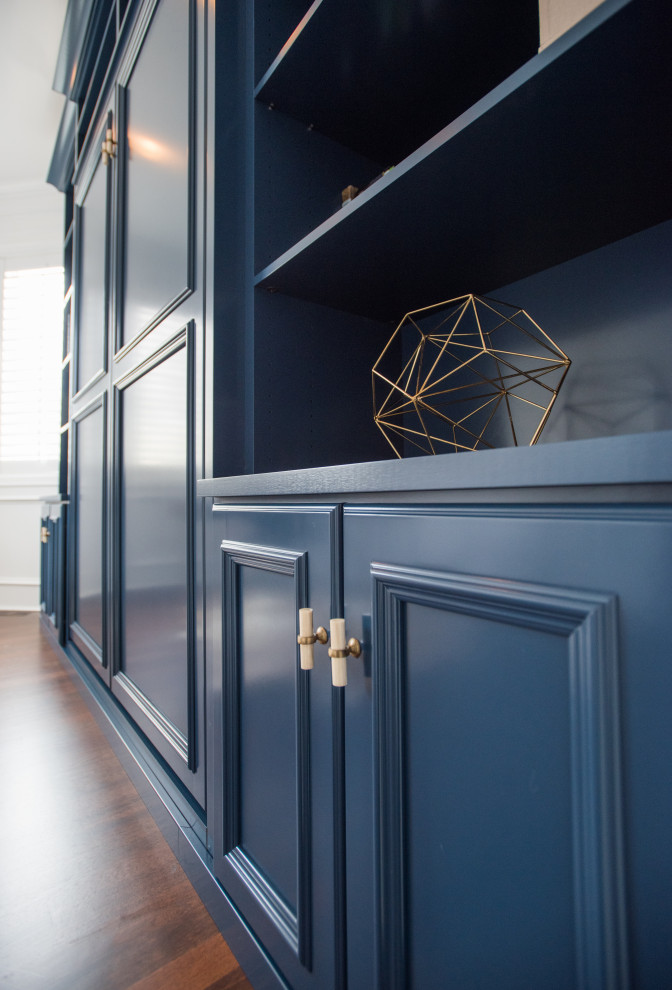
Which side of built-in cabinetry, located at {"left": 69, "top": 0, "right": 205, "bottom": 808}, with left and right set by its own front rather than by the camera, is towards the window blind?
right

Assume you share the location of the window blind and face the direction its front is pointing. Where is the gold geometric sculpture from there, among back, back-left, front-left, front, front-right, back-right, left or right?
front

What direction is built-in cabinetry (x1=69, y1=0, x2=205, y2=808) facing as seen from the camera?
to the viewer's left

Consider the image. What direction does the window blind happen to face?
toward the camera

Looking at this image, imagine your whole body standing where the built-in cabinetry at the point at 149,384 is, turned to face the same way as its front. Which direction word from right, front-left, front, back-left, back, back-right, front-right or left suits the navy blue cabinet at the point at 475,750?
left

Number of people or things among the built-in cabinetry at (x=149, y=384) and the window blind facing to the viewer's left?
1

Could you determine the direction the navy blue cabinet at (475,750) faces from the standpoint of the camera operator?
facing the viewer and to the left of the viewer

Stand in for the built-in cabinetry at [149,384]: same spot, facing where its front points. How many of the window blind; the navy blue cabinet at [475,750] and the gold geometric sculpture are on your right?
1

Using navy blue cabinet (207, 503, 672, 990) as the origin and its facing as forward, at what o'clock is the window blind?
The window blind is roughly at 3 o'clock from the navy blue cabinet.

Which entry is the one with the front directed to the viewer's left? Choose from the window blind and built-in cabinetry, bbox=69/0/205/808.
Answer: the built-in cabinetry

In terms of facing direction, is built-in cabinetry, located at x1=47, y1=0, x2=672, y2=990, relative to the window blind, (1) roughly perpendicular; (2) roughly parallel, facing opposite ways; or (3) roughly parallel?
roughly perpendicular
